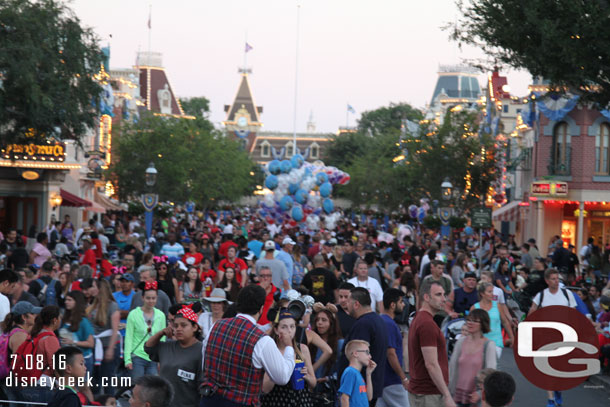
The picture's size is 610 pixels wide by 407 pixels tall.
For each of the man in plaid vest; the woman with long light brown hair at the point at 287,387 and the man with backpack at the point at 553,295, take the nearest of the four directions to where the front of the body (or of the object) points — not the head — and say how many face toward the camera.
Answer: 2

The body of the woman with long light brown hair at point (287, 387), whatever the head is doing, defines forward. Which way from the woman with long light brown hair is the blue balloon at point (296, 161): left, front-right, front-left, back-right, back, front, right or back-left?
back

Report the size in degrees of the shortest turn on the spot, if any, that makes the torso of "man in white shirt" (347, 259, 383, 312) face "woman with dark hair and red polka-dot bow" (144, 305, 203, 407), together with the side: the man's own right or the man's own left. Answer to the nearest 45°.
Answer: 0° — they already face them
